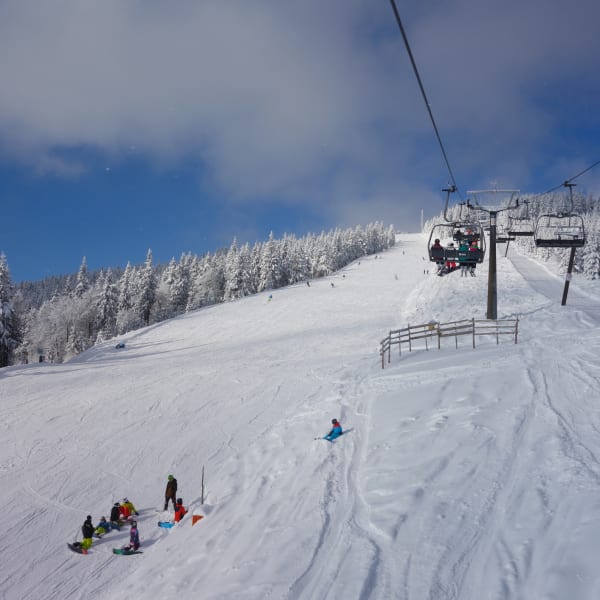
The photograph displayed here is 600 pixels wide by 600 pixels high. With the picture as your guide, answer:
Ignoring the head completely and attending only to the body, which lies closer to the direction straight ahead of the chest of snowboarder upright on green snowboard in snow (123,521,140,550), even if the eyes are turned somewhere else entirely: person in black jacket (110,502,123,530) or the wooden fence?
the person in black jacket

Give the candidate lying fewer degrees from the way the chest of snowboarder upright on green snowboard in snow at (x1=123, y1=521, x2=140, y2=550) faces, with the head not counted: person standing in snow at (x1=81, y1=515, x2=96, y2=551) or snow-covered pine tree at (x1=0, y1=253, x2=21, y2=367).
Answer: the person standing in snow

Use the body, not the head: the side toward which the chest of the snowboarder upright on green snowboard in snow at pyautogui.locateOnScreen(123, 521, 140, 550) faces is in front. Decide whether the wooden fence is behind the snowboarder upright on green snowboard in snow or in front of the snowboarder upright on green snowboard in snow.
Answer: behind
